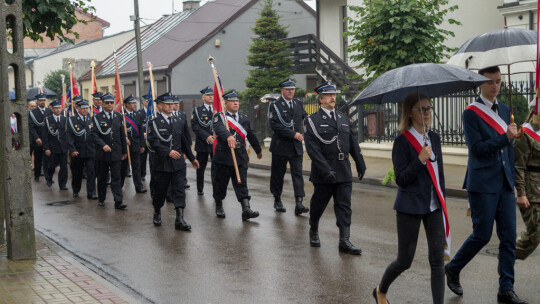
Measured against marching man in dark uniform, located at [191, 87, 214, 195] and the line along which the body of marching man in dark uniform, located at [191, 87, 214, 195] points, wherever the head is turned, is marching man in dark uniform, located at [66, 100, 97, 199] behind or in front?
behind

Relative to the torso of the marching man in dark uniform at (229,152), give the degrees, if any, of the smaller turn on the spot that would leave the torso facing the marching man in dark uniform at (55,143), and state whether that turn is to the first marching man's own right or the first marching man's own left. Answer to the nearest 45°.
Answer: approximately 180°

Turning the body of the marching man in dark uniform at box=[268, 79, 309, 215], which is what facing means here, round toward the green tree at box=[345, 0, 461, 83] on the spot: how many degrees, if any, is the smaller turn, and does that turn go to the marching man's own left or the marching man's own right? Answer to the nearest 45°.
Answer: approximately 90° to the marching man's own left

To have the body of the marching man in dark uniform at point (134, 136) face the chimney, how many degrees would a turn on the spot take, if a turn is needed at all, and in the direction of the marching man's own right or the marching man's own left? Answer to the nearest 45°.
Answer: approximately 135° to the marching man's own left

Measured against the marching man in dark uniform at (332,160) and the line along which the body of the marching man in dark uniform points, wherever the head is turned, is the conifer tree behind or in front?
behind

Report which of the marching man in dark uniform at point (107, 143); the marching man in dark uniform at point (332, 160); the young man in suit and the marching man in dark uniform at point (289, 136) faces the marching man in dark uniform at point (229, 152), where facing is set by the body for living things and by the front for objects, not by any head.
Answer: the marching man in dark uniform at point (107, 143)

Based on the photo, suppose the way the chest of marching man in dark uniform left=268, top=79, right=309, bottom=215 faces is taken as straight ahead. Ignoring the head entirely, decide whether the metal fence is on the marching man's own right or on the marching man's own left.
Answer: on the marching man's own left

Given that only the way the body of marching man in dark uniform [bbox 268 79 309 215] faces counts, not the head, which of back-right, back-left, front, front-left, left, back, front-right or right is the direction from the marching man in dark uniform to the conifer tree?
back-left

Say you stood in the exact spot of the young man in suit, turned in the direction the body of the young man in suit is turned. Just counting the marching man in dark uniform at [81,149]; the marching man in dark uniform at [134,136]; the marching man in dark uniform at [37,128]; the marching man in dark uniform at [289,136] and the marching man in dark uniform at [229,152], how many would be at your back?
5

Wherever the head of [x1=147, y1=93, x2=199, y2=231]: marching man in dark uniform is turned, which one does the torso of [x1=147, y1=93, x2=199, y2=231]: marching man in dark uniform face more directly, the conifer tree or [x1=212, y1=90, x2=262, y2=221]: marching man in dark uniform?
the marching man in dark uniform

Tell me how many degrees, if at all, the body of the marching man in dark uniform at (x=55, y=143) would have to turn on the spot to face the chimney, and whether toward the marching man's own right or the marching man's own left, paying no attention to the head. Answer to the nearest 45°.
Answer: approximately 135° to the marching man's own left
